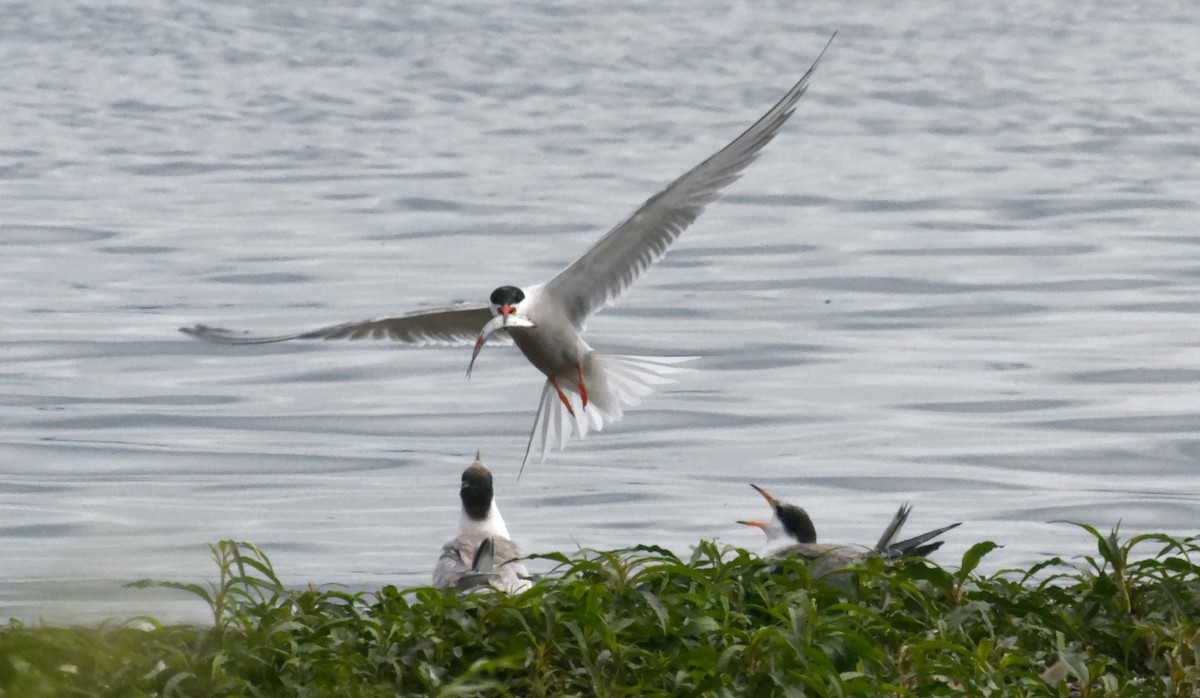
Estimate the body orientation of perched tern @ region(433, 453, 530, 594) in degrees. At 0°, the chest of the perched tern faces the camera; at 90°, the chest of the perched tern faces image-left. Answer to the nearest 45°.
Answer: approximately 180°

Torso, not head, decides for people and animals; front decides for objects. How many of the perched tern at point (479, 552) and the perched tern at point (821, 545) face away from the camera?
1

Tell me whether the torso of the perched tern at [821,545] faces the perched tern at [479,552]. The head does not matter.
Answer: yes

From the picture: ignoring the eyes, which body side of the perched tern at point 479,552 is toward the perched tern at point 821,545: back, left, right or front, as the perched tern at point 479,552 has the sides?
right

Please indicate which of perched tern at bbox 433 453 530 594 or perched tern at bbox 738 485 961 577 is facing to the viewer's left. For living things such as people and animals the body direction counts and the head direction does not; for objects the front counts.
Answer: perched tern at bbox 738 485 961 577

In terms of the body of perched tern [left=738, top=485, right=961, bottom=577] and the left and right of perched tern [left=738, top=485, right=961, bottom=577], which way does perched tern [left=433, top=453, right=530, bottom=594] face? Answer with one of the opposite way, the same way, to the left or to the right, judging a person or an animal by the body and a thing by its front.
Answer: to the right

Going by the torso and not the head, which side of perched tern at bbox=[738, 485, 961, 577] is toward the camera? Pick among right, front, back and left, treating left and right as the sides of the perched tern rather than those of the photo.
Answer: left
